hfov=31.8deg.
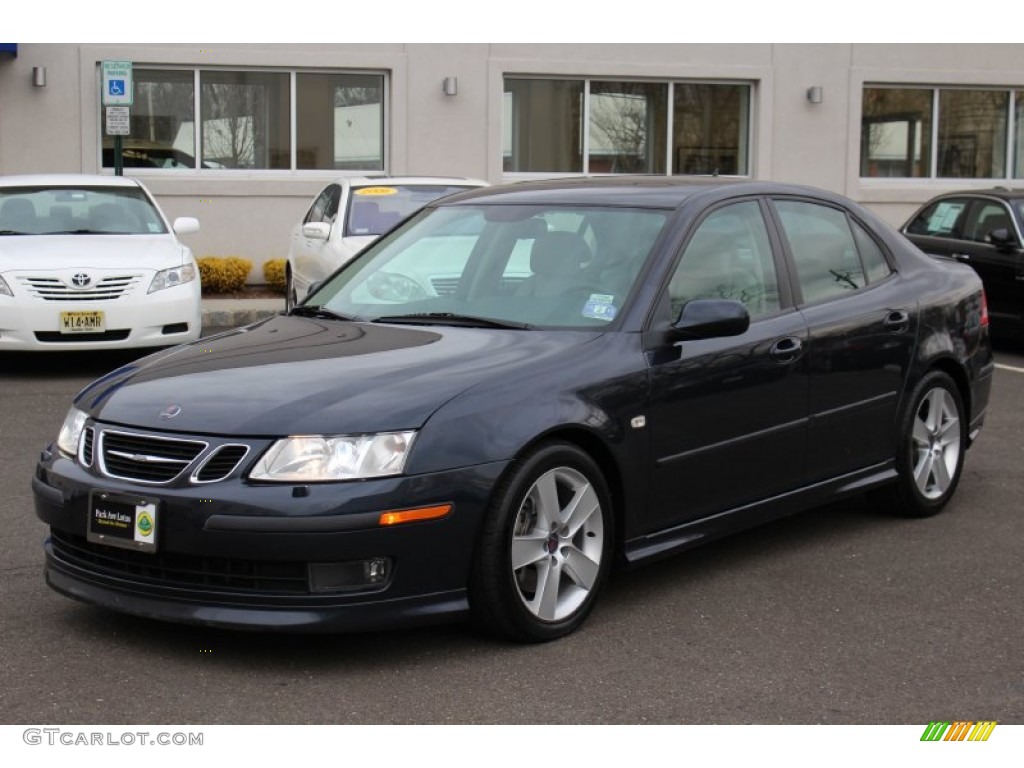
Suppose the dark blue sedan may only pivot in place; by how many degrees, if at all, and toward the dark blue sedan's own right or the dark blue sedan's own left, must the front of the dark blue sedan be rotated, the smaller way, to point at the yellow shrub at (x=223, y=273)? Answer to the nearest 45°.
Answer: approximately 135° to the dark blue sedan's own right

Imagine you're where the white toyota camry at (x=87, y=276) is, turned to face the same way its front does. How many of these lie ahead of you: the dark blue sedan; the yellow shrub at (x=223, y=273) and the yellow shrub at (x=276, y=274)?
1

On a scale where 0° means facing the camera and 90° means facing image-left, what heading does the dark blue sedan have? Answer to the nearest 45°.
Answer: approximately 45°

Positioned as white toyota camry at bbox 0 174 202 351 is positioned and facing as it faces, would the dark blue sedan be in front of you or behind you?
in front

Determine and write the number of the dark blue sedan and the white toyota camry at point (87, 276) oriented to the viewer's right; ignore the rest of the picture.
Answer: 0
